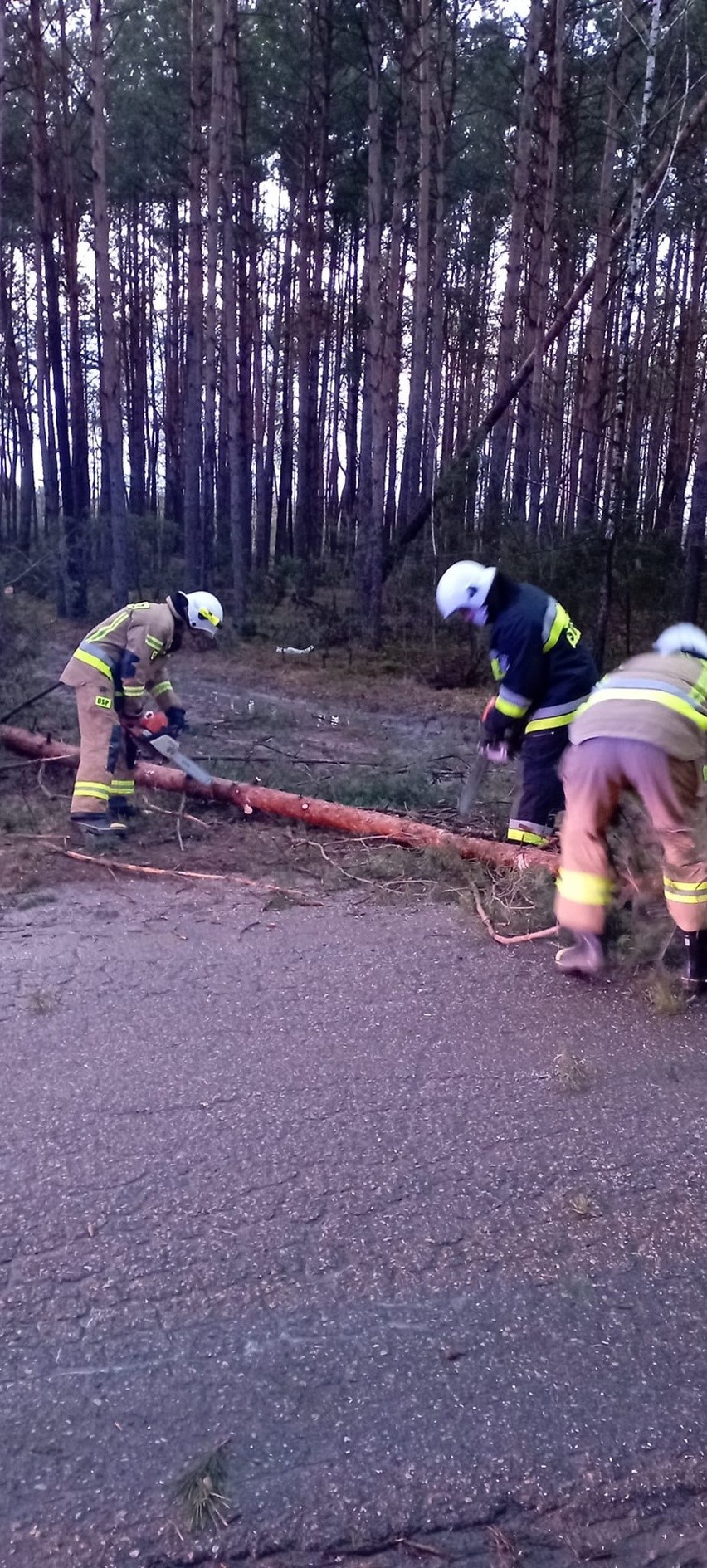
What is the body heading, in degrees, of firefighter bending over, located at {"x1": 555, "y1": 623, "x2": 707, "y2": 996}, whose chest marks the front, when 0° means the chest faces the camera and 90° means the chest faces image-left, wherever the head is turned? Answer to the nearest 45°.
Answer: approximately 225°

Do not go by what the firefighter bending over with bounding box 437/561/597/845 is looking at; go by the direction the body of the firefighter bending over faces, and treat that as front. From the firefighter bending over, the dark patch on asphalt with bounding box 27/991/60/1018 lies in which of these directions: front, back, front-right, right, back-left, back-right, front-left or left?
front-left

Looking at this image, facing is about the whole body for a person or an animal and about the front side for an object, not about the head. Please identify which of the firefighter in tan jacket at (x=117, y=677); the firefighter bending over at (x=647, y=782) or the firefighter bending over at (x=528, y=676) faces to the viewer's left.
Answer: the firefighter bending over at (x=528, y=676)

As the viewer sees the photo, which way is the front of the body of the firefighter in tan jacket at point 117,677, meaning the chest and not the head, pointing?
to the viewer's right

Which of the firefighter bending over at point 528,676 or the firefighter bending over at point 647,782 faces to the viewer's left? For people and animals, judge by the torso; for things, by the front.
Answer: the firefighter bending over at point 528,676

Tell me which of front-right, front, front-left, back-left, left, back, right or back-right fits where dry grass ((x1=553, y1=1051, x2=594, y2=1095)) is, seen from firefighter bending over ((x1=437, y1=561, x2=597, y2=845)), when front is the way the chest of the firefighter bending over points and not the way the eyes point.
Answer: left

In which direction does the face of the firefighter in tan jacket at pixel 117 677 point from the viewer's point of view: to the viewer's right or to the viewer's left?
to the viewer's right

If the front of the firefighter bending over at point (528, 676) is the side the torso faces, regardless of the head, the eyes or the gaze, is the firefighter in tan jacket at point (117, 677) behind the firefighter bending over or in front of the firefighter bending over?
in front

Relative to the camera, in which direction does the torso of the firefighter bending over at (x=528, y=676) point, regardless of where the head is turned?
to the viewer's left

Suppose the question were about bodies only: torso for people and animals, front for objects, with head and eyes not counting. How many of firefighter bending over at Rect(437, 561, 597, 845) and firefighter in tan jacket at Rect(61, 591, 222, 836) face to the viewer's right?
1
